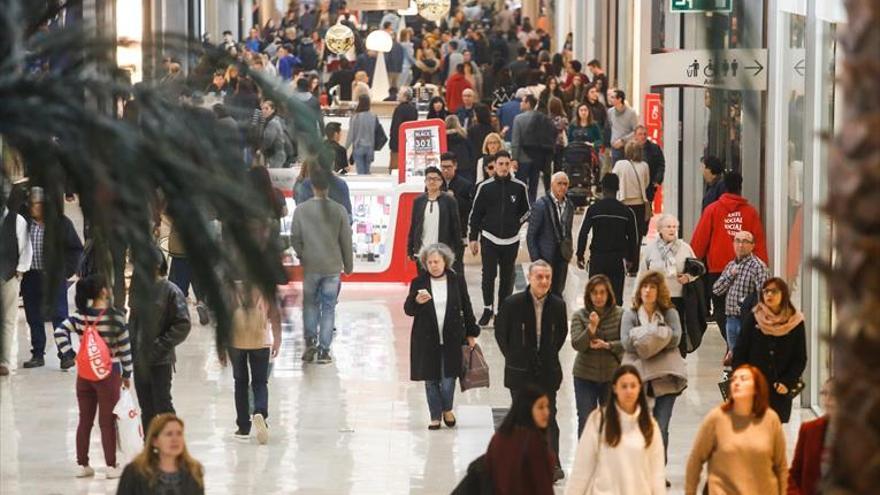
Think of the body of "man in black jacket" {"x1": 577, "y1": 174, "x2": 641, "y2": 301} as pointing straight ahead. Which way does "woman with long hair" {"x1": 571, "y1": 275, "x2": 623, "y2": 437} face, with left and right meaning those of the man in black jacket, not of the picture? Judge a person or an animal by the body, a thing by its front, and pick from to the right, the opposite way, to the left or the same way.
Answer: the opposite way

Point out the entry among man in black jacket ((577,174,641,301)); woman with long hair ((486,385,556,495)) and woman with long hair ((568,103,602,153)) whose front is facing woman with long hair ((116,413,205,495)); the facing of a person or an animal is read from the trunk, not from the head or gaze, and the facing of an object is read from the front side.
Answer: woman with long hair ((568,103,602,153))

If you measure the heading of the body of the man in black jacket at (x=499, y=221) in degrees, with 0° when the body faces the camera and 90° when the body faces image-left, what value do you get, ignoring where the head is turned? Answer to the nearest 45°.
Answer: approximately 0°

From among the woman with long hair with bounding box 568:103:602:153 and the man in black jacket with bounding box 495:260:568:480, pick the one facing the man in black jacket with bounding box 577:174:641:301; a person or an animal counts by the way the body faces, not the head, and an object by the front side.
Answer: the woman with long hair

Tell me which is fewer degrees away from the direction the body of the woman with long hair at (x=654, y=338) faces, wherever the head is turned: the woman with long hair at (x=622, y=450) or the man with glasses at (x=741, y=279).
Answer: the woman with long hair

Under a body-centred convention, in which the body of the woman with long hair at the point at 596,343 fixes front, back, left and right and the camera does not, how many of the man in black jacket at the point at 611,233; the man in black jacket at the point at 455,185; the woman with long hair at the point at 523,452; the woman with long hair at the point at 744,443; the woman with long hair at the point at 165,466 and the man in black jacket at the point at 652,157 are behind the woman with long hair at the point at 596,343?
3

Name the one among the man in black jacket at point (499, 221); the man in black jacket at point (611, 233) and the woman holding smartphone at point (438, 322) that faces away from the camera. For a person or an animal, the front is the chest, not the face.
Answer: the man in black jacket at point (611, 233)

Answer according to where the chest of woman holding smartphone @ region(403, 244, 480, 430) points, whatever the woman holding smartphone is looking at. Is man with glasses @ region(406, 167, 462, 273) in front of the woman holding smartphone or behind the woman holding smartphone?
behind

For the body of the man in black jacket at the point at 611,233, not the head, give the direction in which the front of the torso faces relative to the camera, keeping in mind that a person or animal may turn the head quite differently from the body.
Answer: away from the camera

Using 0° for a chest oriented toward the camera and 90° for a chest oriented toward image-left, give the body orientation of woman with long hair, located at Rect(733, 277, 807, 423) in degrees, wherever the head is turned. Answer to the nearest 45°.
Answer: approximately 0°

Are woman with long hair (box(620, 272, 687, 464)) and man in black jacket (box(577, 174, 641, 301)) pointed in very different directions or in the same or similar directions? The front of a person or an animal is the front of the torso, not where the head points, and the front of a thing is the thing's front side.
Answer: very different directions
